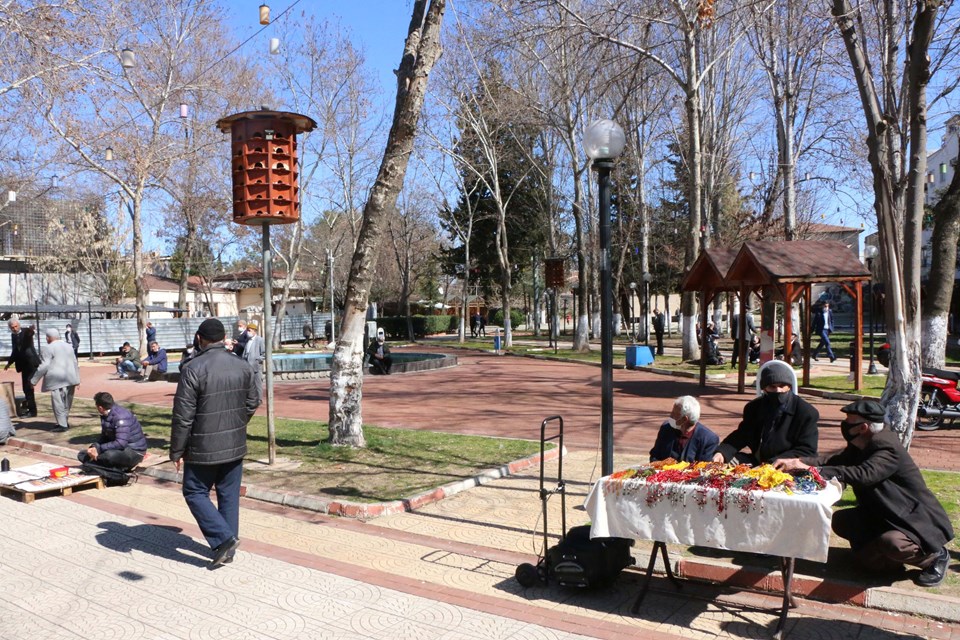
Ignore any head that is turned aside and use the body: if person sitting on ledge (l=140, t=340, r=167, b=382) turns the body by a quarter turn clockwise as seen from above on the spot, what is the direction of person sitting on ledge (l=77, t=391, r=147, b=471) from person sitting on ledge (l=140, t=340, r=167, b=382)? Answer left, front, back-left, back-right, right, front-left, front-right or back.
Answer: back-left

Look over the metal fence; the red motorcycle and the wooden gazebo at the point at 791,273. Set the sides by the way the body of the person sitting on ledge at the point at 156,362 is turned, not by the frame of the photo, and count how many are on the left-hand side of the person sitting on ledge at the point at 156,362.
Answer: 2

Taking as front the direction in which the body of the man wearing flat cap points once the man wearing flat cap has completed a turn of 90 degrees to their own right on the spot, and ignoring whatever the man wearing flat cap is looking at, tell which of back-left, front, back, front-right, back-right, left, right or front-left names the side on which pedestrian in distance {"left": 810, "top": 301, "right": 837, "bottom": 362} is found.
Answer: front

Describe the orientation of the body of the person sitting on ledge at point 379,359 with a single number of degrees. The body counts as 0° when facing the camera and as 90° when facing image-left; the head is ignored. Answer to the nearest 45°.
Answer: approximately 0°

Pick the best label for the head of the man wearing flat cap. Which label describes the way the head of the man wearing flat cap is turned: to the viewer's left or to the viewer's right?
to the viewer's left

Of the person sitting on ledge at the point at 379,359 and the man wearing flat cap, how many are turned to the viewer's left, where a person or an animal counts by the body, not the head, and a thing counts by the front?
1

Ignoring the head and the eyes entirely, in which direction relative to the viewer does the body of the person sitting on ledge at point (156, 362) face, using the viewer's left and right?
facing the viewer and to the left of the viewer

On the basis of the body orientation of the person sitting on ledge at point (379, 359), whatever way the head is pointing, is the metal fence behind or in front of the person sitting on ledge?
behind

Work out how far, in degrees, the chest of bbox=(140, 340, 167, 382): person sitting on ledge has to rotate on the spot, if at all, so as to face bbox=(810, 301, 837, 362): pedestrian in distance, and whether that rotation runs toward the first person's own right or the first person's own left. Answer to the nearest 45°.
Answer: approximately 135° to the first person's own left

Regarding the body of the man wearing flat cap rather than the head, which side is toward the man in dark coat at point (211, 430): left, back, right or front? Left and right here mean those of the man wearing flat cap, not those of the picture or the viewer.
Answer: front

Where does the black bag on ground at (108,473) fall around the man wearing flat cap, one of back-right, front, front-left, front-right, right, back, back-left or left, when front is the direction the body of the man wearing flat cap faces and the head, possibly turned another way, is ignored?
front

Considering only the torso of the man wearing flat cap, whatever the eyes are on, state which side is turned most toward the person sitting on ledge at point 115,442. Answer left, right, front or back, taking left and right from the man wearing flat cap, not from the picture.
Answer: front

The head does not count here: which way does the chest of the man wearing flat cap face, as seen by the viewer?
to the viewer's left

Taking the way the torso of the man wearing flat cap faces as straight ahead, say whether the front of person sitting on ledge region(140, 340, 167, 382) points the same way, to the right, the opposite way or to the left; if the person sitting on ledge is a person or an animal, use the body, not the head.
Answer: to the left
